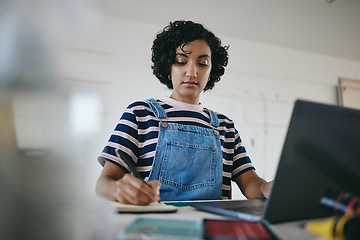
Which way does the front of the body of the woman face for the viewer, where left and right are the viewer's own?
facing the viewer

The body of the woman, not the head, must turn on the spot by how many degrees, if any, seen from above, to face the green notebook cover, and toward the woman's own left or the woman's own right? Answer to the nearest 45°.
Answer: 0° — they already face it

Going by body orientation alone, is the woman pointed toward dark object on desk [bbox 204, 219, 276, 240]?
yes

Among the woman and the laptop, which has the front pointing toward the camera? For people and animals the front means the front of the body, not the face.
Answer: the woman

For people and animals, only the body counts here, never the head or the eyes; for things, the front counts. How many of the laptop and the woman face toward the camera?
1

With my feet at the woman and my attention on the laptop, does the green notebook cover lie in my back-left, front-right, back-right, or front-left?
front-right

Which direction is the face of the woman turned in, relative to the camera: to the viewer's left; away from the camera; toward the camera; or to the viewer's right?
toward the camera

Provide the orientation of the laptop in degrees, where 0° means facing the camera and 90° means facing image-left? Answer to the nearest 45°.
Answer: approximately 135°
